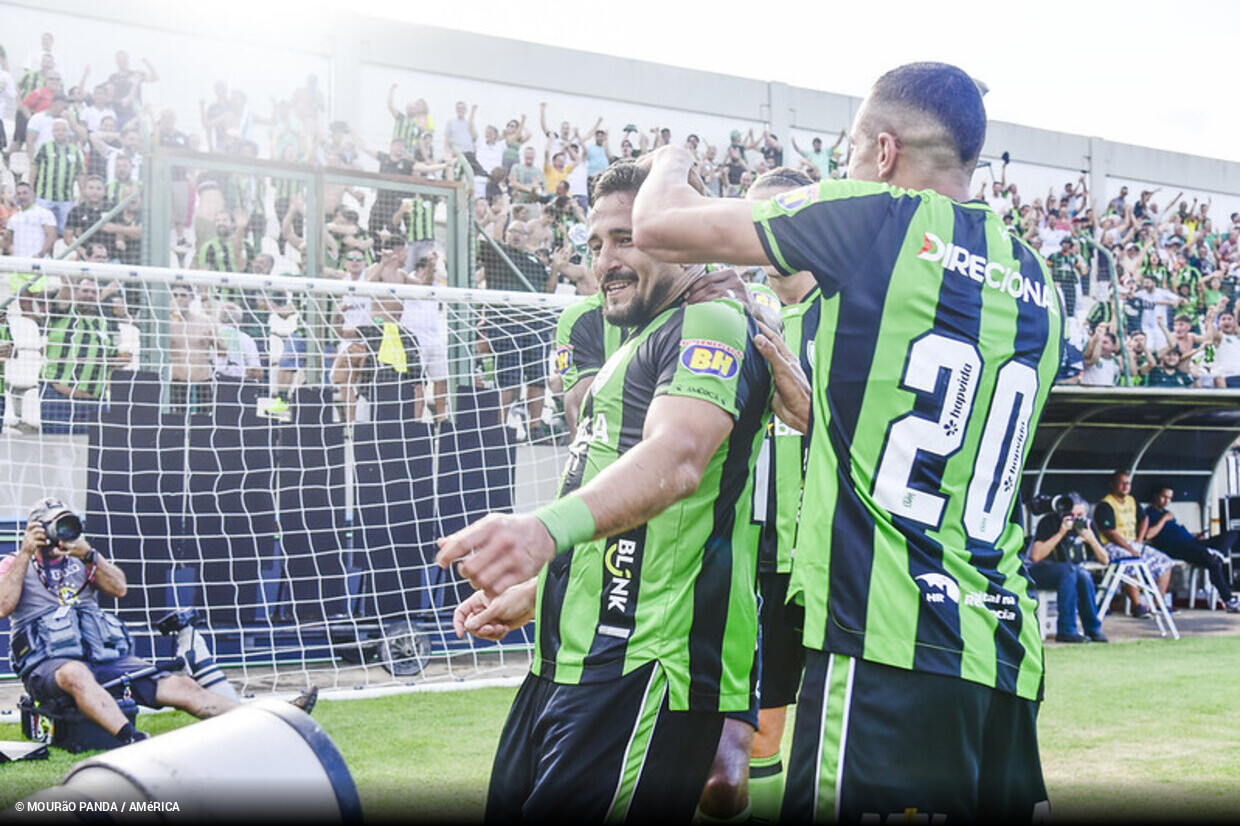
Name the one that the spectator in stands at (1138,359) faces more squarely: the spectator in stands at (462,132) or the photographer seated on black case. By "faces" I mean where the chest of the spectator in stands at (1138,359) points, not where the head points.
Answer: the photographer seated on black case

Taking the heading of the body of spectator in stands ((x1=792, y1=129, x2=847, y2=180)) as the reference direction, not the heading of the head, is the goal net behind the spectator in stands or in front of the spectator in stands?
in front

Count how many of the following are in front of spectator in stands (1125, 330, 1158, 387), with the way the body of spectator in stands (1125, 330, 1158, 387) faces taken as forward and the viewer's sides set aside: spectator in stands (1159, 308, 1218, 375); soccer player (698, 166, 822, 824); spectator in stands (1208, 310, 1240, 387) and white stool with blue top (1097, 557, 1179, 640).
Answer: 2

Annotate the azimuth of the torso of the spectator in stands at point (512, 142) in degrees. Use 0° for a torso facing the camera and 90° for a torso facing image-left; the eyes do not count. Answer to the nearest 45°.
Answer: approximately 0°

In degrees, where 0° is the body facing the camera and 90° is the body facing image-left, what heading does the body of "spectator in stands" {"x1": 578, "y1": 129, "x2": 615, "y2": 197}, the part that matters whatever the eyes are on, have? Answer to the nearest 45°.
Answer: approximately 0°

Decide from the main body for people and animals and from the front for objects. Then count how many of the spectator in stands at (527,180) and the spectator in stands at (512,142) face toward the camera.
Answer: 2
